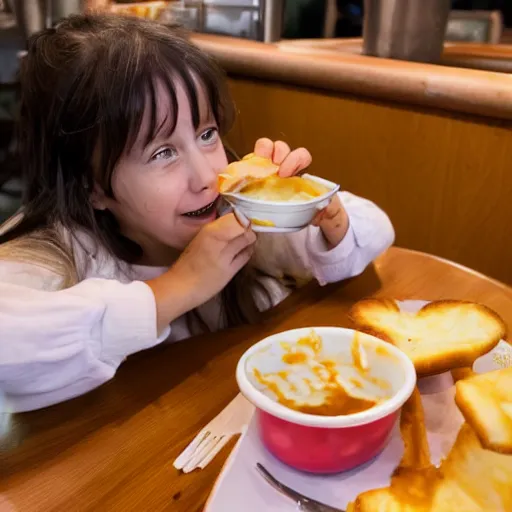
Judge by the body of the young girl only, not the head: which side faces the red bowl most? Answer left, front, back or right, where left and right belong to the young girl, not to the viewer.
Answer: front

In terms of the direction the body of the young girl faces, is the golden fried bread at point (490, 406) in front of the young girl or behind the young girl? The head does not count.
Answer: in front

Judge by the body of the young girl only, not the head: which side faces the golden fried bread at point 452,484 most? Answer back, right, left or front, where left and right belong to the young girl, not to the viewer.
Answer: front

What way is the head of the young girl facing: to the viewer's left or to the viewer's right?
to the viewer's right

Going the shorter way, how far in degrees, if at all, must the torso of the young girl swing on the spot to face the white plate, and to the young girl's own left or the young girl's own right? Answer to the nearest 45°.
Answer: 0° — they already face it

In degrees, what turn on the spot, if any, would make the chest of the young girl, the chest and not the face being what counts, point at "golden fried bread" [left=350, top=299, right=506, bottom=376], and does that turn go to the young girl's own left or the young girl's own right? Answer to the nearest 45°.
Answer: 0° — they already face it

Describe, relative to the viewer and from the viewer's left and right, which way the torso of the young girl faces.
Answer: facing the viewer and to the right of the viewer
